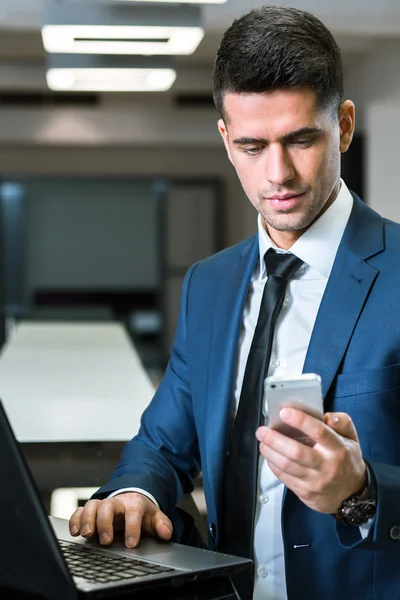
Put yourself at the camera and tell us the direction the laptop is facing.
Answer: facing away from the viewer and to the right of the viewer

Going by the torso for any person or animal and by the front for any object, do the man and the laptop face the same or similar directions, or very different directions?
very different directions

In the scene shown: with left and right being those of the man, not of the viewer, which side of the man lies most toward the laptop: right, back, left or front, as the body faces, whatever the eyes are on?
front

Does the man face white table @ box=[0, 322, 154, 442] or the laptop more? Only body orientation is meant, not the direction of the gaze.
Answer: the laptop

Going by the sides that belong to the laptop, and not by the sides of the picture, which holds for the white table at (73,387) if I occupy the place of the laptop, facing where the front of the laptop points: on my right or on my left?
on my left

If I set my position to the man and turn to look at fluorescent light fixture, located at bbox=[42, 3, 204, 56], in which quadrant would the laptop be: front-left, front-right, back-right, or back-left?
back-left

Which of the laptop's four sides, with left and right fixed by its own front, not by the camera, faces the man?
front

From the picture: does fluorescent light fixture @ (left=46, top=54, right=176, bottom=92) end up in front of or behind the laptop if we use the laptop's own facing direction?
in front

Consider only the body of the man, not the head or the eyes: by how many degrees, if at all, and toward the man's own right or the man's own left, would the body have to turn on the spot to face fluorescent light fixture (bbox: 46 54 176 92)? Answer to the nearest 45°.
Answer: approximately 135° to the man's own right

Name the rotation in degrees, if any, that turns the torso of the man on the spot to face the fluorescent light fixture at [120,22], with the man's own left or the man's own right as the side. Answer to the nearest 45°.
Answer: approximately 135° to the man's own right
